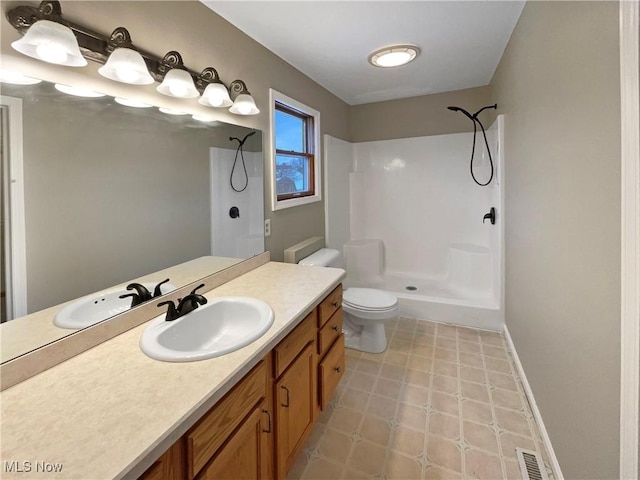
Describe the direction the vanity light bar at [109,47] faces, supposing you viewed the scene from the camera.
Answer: facing the viewer and to the right of the viewer

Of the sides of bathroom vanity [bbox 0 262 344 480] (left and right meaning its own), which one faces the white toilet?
left

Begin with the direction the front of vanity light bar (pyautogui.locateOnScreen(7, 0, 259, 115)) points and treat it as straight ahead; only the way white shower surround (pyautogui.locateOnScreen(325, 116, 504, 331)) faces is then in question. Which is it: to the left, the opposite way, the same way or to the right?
to the right

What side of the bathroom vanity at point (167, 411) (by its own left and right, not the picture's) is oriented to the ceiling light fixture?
left

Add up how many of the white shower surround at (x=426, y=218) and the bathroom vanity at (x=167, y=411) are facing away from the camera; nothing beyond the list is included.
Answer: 0

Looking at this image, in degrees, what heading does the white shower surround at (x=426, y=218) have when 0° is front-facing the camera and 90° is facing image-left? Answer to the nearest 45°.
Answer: approximately 0°

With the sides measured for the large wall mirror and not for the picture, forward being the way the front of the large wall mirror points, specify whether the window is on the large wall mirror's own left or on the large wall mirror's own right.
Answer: on the large wall mirror's own left
